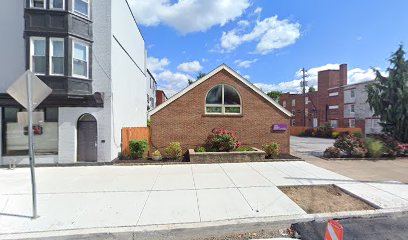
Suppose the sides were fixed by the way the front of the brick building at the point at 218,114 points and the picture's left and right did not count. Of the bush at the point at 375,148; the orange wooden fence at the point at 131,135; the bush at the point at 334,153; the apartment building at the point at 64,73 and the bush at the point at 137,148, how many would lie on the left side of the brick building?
2

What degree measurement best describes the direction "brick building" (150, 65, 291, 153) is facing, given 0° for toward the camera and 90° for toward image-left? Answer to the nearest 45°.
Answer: approximately 0°

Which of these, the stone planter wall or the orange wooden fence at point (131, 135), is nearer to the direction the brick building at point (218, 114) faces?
the stone planter wall

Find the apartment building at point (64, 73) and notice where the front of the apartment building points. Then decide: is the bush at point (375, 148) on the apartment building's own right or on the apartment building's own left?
on the apartment building's own left

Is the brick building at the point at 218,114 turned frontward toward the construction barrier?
yes

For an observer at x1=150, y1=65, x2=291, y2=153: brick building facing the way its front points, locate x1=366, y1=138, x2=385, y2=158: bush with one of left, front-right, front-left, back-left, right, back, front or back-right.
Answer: left

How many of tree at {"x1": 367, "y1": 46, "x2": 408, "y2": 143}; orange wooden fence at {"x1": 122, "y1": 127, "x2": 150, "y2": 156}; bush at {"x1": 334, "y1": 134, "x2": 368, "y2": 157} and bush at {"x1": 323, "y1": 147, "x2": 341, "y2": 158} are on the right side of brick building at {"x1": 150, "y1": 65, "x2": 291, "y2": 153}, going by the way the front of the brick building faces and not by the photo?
1

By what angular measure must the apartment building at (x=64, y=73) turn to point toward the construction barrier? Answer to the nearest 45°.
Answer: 0° — it already faces it

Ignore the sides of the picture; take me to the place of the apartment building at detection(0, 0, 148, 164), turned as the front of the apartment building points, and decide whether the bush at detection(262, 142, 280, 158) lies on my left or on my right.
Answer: on my left
